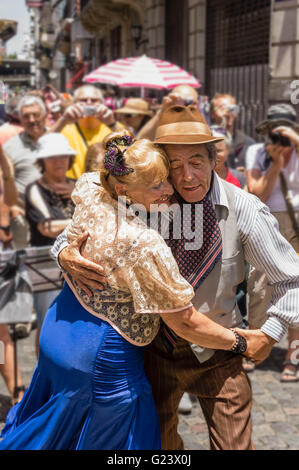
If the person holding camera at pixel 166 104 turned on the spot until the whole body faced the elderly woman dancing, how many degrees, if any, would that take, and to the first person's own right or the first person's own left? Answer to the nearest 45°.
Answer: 0° — they already face them

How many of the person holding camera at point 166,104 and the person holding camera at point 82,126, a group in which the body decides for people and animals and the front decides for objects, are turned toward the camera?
2

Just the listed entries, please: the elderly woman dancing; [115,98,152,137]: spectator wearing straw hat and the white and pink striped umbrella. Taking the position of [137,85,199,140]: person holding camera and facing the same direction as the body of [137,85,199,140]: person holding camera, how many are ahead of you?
1

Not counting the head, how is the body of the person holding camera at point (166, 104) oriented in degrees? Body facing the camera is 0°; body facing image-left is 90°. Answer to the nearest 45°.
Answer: approximately 0°

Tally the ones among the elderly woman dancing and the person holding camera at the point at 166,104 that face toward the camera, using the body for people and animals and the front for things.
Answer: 1

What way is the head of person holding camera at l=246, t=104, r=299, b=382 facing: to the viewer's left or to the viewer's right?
to the viewer's left

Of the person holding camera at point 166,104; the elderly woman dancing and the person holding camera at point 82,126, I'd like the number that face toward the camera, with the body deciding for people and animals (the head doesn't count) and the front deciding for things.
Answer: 2

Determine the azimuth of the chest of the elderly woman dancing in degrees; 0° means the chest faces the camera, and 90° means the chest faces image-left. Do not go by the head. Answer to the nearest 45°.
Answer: approximately 225°

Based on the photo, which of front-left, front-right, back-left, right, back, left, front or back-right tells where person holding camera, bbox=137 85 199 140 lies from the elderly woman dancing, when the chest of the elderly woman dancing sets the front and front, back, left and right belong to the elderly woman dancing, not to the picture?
front-left

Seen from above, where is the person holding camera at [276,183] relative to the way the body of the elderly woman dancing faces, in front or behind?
in front

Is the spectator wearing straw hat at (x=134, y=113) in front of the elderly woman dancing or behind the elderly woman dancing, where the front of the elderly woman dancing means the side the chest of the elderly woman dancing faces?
in front

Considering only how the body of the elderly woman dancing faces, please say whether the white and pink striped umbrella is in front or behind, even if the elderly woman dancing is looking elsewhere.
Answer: in front
